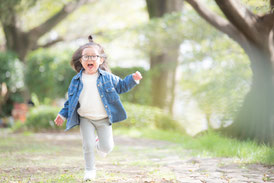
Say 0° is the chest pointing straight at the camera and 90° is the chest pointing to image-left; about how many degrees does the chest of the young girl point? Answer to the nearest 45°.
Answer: approximately 0°

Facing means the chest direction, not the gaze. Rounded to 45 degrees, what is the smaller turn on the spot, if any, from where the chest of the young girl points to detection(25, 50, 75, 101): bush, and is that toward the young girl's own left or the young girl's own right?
approximately 180°

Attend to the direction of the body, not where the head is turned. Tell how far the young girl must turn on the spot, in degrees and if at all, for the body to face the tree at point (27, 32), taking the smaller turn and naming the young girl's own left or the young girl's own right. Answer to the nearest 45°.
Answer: approximately 180°

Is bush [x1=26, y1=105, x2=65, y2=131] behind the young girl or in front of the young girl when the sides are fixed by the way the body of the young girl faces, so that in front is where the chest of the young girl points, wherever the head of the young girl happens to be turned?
behind

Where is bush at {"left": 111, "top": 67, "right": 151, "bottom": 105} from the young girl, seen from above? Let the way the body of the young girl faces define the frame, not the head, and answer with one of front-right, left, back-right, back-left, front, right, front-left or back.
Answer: back

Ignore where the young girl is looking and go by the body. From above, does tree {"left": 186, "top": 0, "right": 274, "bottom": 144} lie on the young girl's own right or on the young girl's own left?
on the young girl's own left

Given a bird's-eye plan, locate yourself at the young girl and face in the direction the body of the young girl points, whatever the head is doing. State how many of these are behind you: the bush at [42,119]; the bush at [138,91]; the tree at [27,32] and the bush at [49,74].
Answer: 4
